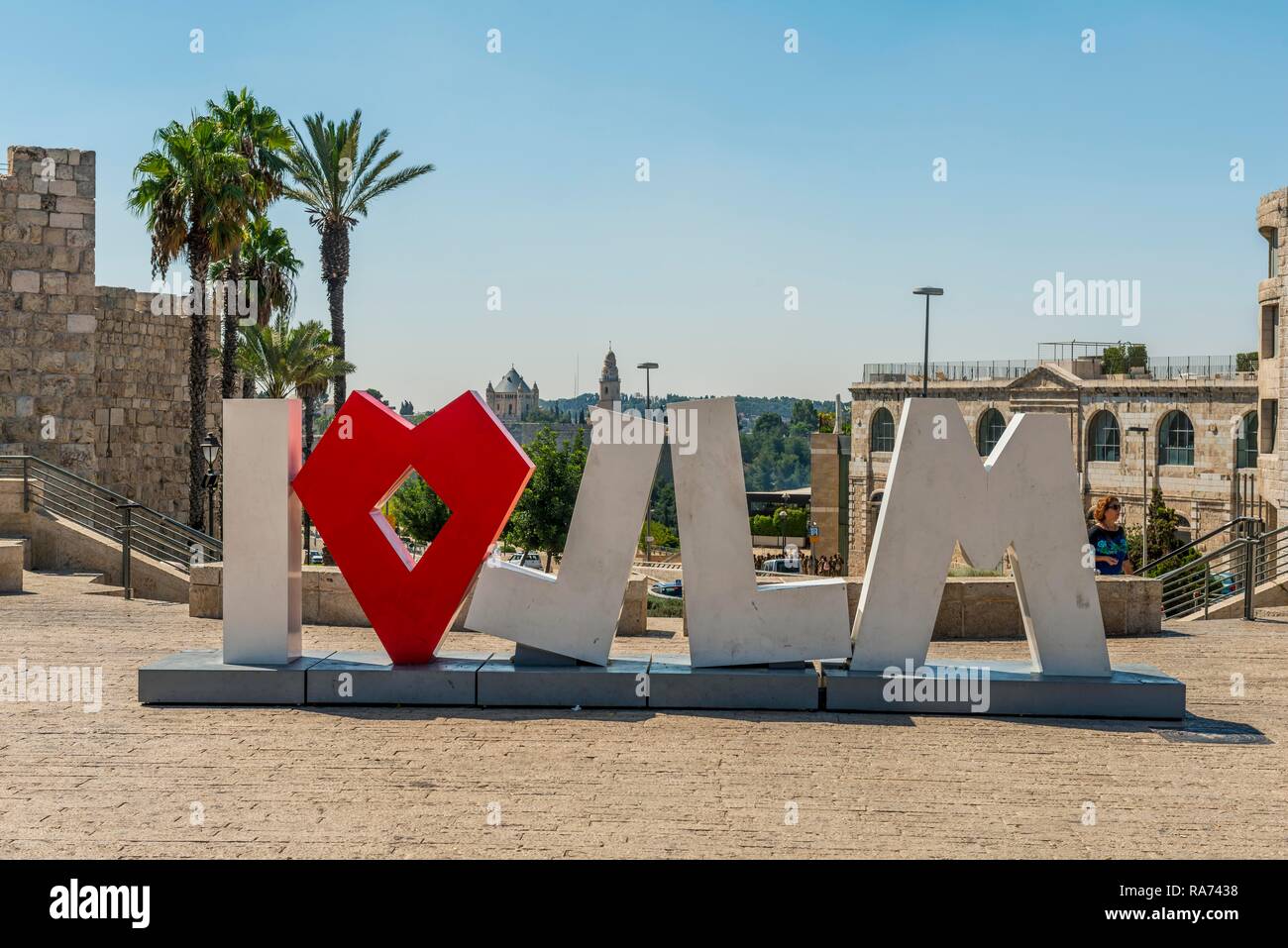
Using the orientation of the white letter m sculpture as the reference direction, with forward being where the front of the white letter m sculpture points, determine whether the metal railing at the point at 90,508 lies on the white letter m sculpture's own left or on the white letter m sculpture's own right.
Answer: on the white letter m sculpture's own right

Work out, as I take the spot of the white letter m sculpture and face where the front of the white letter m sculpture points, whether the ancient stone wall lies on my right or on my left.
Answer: on my right

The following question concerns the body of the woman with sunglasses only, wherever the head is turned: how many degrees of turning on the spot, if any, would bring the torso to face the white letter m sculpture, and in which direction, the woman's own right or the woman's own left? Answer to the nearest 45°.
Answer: approximately 45° to the woman's own right

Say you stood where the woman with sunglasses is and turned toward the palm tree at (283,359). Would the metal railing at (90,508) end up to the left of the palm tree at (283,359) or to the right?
left

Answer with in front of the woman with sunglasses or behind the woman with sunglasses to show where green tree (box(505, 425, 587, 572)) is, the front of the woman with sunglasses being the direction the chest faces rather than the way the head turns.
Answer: behind
